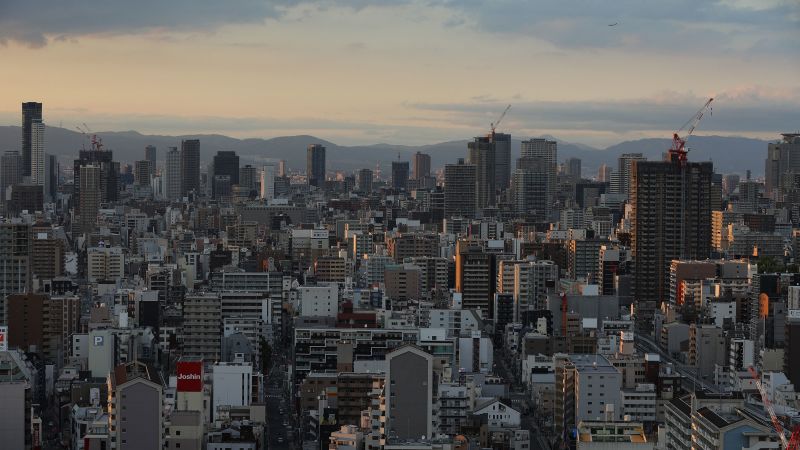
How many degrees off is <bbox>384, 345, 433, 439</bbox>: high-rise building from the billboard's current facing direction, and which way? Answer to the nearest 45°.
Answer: approximately 45° to its left

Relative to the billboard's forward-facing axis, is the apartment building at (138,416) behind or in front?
in front

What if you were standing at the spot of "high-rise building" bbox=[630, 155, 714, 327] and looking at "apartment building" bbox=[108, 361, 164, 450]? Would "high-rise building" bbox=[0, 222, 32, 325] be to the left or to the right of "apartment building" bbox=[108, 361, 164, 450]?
right

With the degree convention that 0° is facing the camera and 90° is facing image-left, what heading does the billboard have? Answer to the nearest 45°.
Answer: approximately 0°

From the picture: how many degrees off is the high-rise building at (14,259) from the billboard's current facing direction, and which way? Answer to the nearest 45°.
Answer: approximately 180°

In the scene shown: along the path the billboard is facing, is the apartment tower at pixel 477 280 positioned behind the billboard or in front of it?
behind

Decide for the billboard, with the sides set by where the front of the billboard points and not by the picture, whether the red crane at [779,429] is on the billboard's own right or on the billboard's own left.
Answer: on the billboard's own left
